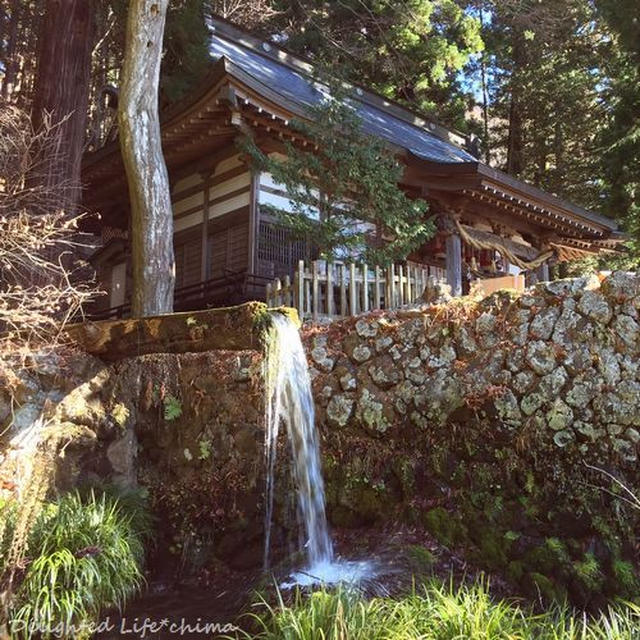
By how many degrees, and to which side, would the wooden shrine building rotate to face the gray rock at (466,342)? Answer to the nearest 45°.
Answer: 0° — it already faces it

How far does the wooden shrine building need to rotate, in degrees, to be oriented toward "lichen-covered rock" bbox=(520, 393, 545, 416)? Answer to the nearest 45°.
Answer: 0° — it already faces it

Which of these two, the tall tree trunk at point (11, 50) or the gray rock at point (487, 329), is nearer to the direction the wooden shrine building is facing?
the gray rock

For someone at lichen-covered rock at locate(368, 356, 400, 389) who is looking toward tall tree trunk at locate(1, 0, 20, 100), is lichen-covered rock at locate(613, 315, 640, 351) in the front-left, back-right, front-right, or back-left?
back-right

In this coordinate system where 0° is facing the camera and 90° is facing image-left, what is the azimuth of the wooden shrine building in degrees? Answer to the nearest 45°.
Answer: approximately 315°

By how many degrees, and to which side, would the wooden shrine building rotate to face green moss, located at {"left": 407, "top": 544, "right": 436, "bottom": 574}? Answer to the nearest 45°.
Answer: approximately 45° to its right

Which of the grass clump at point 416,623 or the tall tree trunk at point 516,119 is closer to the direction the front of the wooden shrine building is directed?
the grass clump

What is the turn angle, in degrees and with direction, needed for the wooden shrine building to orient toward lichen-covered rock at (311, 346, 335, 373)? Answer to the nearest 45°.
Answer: approximately 45° to its right
